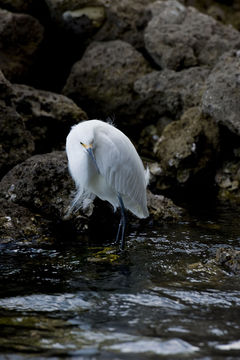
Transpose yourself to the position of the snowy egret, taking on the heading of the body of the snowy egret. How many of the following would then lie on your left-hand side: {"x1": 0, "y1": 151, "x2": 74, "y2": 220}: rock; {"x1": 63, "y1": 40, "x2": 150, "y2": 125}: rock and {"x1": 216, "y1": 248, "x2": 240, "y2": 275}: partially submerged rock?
1

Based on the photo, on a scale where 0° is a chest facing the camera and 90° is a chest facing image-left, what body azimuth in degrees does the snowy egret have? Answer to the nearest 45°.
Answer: approximately 45°

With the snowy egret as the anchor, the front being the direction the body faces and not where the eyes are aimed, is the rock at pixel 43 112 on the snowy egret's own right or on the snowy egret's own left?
on the snowy egret's own right
